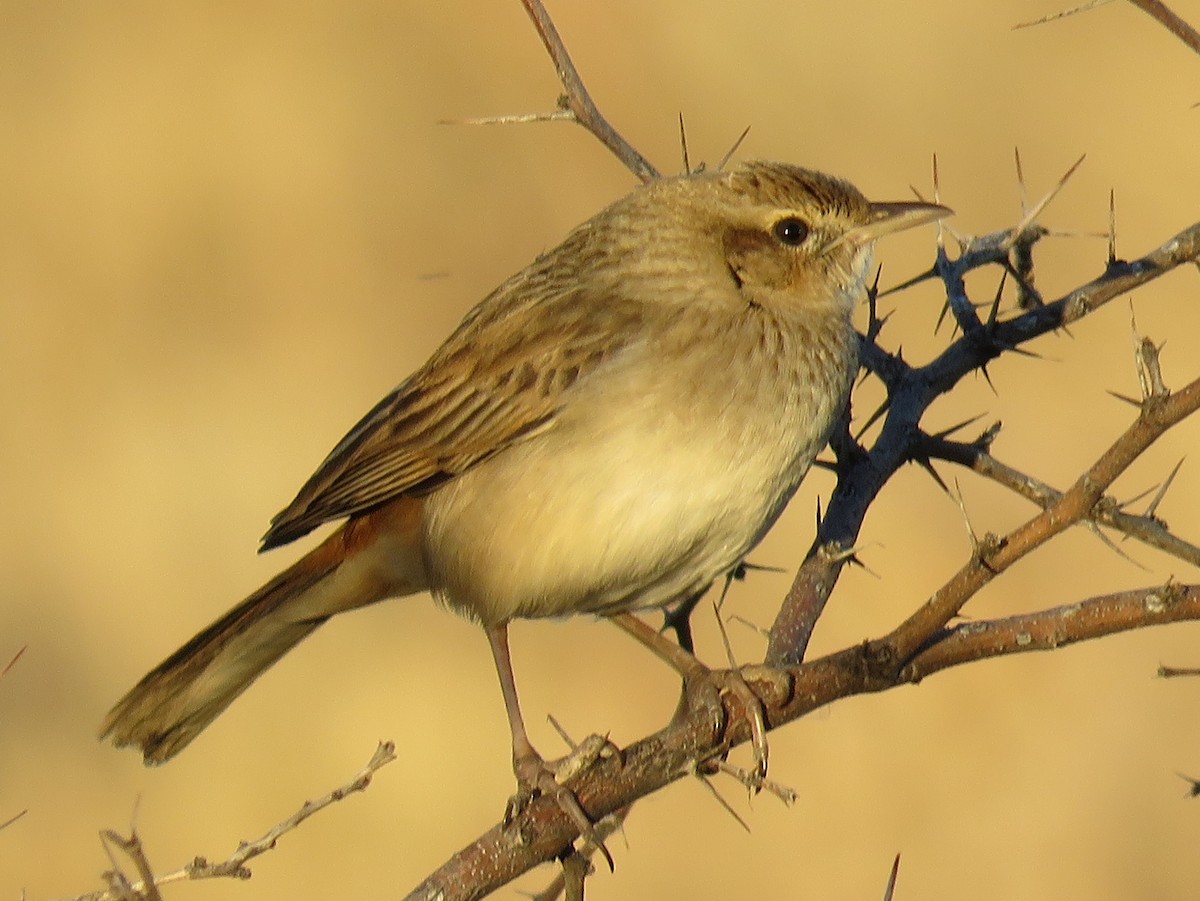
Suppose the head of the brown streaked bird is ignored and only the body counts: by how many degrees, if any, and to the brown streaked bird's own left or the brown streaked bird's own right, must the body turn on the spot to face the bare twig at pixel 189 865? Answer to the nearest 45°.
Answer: approximately 135° to the brown streaked bird's own right

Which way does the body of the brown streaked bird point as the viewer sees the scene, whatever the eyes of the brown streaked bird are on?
to the viewer's right
